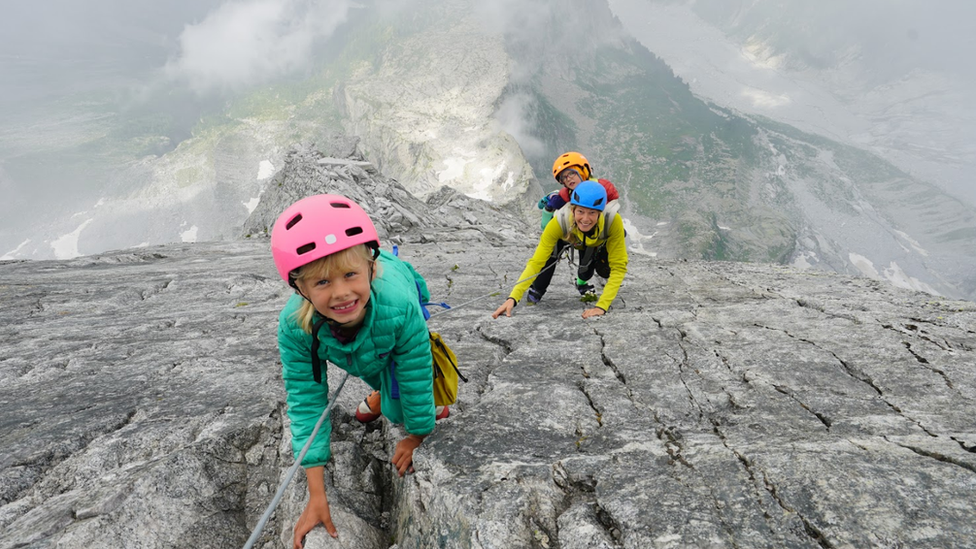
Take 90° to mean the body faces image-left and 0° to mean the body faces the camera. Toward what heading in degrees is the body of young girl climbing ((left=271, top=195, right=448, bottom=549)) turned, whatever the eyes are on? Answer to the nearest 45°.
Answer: approximately 0°
